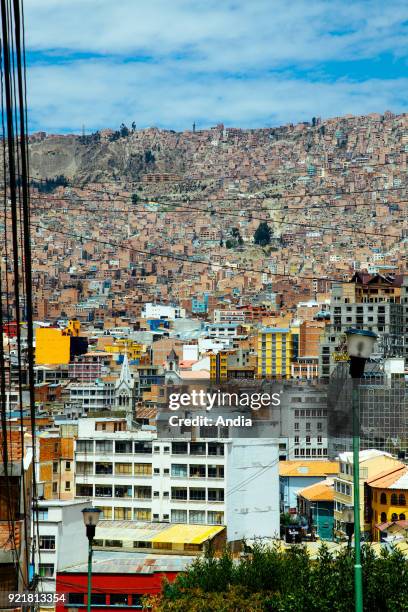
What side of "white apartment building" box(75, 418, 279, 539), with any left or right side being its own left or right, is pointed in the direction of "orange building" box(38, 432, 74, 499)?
right

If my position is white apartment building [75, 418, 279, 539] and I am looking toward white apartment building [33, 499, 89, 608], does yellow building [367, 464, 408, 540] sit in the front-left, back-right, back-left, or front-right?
back-left

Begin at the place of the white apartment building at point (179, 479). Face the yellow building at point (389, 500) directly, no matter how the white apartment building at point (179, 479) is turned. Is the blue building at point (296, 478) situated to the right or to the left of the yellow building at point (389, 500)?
left

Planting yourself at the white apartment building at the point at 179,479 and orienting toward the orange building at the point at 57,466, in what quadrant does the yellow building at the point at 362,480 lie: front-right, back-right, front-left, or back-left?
back-right

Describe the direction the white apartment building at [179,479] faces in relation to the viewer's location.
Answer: facing the viewer and to the left of the viewer

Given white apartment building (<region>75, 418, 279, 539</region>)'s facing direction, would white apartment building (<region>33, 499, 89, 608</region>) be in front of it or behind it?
in front

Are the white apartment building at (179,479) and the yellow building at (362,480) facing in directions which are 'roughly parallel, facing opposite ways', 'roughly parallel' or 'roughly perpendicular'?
roughly parallel

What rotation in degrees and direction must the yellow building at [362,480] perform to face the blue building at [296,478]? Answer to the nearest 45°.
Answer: approximately 135° to its right
